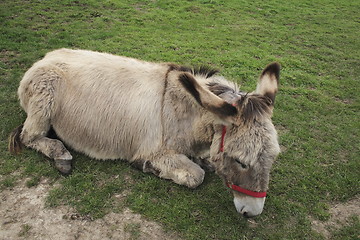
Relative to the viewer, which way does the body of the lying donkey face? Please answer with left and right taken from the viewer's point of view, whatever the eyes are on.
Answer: facing the viewer and to the right of the viewer
